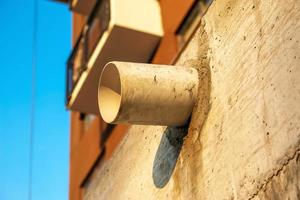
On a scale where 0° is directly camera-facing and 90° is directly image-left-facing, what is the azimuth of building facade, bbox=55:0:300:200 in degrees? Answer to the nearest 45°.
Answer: approximately 45°
